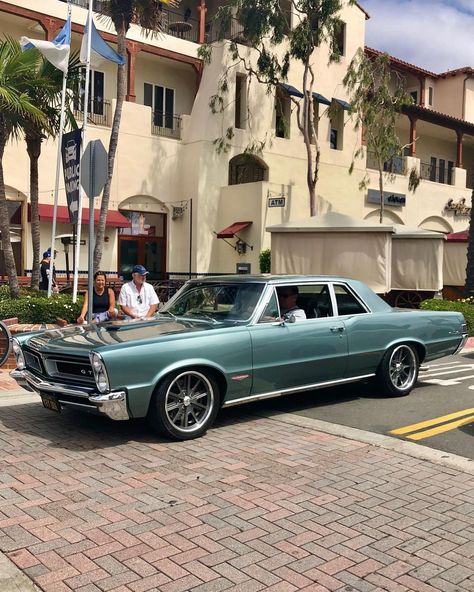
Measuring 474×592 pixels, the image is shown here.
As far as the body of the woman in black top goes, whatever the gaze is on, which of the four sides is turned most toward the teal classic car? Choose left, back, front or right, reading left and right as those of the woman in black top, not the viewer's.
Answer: front

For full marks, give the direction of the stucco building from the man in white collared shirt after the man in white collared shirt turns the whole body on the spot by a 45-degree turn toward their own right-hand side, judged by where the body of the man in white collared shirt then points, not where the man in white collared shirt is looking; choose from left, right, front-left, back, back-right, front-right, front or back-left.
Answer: back-right

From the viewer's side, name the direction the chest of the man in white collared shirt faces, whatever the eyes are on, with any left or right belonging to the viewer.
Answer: facing the viewer

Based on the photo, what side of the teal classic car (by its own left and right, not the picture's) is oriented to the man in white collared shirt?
right

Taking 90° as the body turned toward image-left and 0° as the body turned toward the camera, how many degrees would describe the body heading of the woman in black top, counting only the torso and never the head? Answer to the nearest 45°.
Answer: approximately 0°

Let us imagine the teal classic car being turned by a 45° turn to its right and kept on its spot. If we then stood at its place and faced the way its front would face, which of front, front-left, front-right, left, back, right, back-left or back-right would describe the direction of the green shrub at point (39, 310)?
front-right

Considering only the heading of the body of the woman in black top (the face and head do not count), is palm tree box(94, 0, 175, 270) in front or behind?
behind

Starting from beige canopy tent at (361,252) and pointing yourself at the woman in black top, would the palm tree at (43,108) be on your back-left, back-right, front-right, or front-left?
front-right

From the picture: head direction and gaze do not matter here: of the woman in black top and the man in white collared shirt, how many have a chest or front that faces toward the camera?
2

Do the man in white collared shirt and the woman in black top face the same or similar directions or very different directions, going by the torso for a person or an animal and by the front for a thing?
same or similar directions

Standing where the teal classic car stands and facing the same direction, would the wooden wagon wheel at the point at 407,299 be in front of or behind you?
behind

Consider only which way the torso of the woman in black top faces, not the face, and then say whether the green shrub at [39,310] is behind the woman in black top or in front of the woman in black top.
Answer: behind

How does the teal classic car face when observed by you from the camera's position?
facing the viewer and to the left of the viewer

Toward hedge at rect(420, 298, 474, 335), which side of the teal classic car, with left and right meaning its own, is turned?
back

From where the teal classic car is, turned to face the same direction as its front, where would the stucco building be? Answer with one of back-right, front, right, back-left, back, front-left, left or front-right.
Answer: back-right
